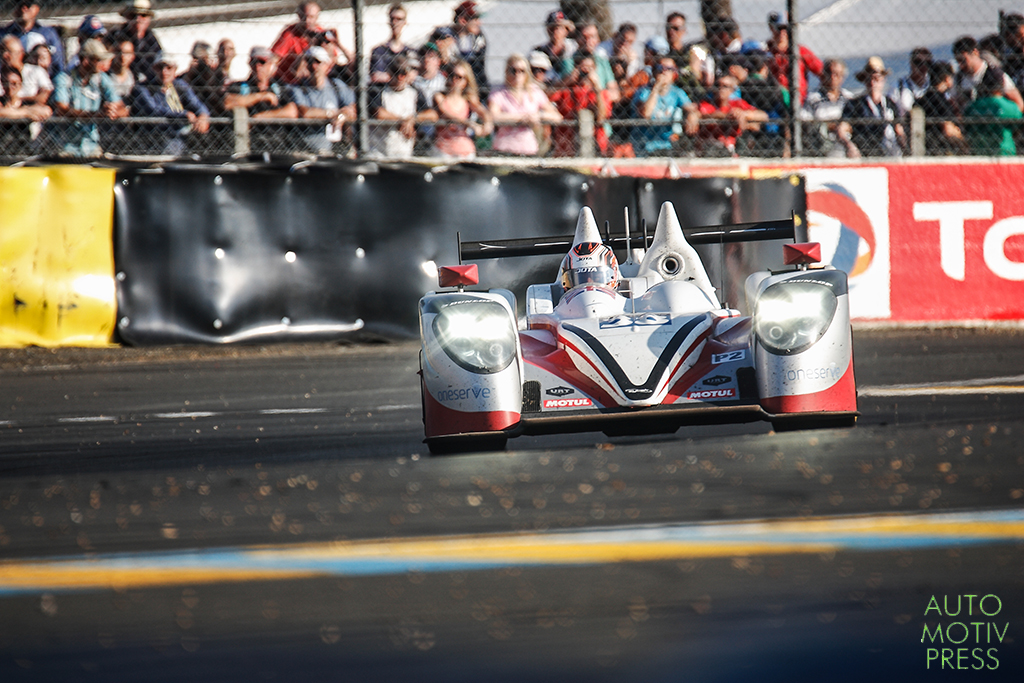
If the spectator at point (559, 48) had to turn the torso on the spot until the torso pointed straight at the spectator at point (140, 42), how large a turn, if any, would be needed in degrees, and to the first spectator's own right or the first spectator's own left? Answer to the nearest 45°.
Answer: approximately 90° to the first spectator's own right

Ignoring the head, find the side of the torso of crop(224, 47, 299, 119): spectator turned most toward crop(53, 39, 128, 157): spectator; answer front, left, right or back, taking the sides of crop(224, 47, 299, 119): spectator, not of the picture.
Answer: right

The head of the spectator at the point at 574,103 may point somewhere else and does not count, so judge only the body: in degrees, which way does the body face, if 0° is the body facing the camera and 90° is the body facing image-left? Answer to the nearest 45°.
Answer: approximately 0°

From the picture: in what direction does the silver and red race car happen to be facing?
toward the camera

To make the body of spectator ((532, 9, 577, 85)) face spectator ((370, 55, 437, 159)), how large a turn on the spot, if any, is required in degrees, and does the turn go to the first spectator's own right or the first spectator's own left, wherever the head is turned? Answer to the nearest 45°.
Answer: approximately 90° to the first spectator's own right

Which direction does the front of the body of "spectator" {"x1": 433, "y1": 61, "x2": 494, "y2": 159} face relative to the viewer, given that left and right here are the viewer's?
facing the viewer

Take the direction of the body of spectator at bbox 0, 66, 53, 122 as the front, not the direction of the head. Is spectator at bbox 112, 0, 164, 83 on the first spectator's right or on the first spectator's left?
on the first spectator's left

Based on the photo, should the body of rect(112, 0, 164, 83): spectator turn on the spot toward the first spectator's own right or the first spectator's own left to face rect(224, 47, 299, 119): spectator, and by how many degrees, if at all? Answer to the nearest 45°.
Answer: approximately 90° to the first spectator's own left

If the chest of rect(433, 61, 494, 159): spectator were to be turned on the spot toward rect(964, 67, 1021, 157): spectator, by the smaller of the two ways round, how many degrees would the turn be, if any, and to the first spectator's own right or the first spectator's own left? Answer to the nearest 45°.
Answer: approximately 90° to the first spectator's own left

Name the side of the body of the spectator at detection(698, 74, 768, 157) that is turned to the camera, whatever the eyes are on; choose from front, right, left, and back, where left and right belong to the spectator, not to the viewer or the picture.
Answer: front

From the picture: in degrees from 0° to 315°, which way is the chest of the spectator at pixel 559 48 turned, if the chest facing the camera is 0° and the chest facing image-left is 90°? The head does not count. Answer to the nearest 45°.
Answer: approximately 0°

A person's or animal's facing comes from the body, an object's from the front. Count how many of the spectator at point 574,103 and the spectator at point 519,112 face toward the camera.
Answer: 2

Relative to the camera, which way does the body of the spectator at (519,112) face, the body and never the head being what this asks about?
toward the camera

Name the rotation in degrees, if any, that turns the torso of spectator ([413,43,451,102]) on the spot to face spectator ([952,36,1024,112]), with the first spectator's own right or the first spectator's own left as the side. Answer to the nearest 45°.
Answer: approximately 90° to the first spectator's own left

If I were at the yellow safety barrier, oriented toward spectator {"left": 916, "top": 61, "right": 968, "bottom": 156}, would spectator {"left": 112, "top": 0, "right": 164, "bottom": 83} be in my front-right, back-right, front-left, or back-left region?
front-left
